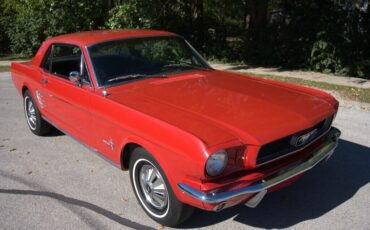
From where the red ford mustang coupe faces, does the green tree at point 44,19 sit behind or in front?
behind

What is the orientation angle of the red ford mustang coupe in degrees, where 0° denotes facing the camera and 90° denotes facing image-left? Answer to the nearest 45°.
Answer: approximately 315°
